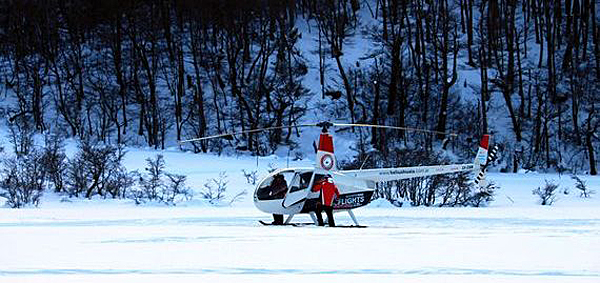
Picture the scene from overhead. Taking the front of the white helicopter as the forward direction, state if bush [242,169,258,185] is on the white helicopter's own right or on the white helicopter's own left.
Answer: on the white helicopter's own right

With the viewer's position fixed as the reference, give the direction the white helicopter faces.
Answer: facing to the left of the viewer

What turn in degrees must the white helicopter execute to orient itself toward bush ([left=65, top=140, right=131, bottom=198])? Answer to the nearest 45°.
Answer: approximately 45° to its right

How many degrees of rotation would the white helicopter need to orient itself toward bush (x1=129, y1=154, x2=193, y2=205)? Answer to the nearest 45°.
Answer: approximately 45° to its right

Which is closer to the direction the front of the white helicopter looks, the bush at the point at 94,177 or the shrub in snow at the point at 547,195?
the bush

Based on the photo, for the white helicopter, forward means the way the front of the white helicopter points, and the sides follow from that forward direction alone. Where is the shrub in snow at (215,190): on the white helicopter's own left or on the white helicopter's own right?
on the white helicopter's own right

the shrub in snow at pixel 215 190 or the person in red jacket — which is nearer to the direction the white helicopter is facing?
the shrub in snow
